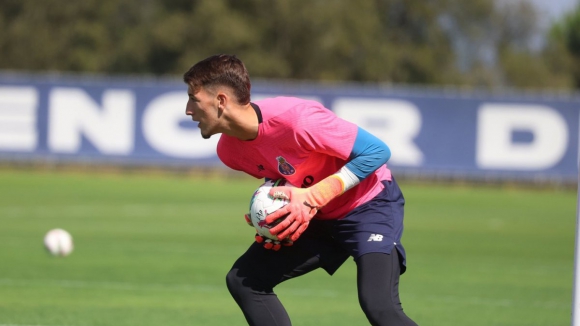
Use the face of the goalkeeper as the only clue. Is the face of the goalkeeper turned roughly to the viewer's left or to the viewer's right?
to the viewer's left

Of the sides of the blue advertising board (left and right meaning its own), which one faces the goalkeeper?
front

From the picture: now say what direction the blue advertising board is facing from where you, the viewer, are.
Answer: facing the viewer

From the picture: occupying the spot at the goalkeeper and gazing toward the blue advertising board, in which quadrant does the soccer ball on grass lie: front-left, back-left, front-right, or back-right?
front-left

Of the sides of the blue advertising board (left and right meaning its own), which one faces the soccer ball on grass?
front

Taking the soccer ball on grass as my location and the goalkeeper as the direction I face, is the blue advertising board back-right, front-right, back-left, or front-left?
back-left
